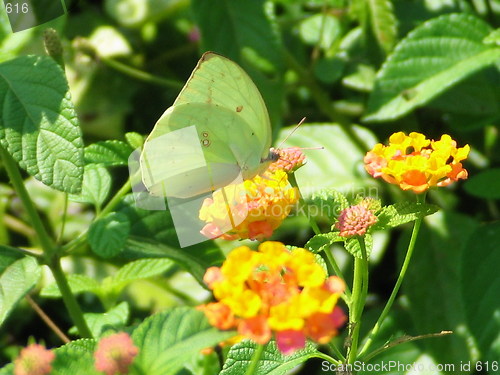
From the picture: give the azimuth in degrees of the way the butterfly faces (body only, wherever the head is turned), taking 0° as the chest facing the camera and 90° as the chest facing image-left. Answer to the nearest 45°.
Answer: approximately 270°

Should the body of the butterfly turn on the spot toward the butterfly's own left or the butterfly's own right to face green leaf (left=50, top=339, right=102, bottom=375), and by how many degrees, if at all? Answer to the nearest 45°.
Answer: approximately 90° to the butterfly's own right

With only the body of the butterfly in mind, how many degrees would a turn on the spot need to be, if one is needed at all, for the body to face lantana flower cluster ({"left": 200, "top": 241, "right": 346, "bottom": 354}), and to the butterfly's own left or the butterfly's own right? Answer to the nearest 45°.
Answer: approximately 90° to the butterfly's own right
